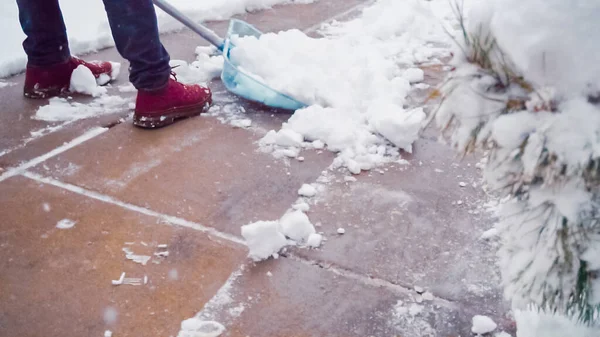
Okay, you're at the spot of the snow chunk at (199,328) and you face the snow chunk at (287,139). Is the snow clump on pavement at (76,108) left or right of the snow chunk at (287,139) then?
left

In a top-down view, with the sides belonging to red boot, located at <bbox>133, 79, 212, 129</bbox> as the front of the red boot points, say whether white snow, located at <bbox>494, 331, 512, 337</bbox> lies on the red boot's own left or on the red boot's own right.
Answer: on the red boot's own right

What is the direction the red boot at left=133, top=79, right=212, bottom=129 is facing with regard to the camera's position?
facing away from the viewer and to the right of the viewer

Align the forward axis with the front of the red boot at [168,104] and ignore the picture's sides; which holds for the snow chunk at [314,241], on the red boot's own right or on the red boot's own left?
on the red boot's own right
